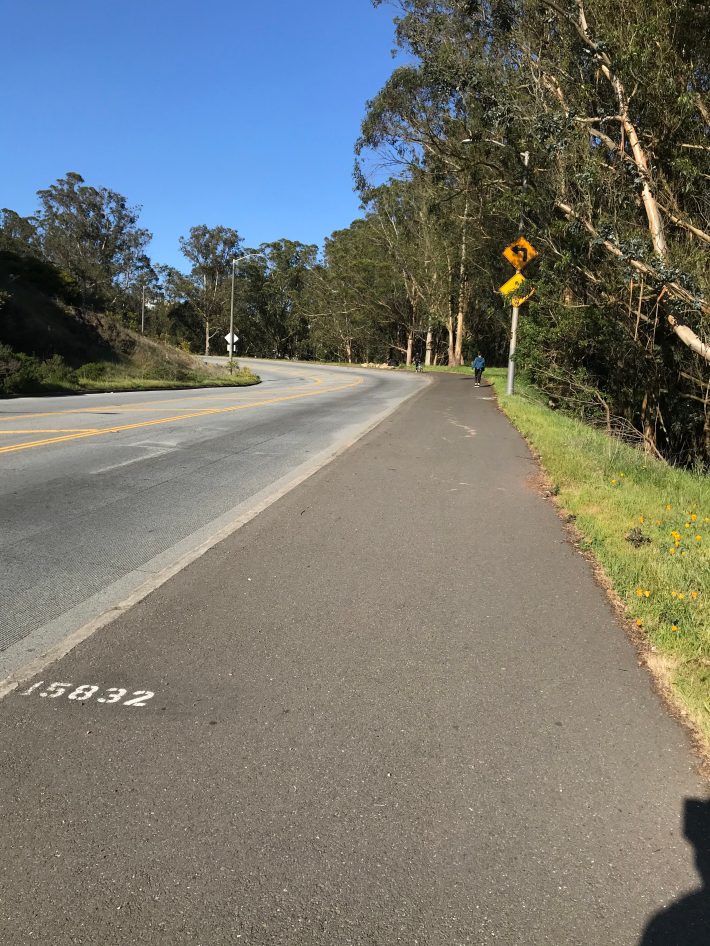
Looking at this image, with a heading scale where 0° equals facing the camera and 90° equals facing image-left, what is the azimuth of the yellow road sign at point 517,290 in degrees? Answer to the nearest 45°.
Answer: approximately 0°

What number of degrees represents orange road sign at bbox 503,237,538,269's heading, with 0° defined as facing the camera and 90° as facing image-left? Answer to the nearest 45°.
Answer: approximately 0°

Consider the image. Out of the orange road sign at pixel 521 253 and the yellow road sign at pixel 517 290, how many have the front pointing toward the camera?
2
